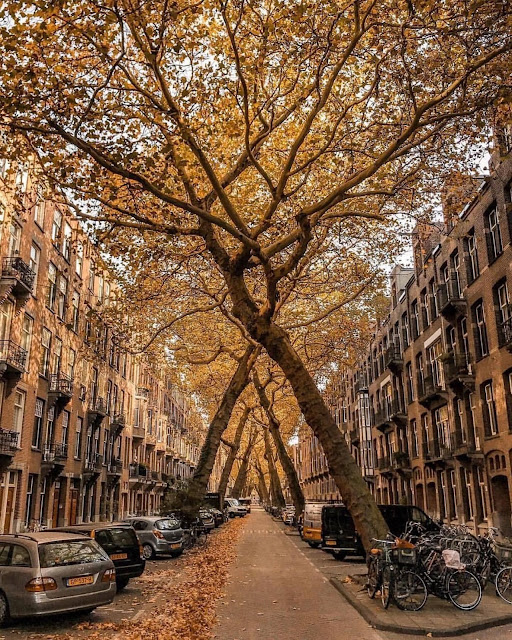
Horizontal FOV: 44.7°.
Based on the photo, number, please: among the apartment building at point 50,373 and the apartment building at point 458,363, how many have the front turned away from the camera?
0

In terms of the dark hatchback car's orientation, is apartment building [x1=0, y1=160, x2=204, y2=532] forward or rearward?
forward

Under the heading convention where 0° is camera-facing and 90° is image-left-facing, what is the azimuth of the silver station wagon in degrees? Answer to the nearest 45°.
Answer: approximately 135°

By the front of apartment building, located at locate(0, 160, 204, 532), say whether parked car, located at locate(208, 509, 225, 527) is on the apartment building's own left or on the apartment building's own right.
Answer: on the apartment building's own left

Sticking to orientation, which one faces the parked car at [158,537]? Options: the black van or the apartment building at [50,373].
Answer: the apartment building

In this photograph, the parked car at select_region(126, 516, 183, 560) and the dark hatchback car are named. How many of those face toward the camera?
0

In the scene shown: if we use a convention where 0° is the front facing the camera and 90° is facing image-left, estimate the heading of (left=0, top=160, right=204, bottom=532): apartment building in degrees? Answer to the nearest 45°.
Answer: approximately 315°

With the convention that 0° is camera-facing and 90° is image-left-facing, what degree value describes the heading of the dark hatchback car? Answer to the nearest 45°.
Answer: approximately 135°

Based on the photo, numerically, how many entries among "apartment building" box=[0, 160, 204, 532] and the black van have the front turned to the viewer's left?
0

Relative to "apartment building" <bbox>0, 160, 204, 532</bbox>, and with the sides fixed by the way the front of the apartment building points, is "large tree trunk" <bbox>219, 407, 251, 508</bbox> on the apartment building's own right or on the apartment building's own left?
on the apartment building's own left
